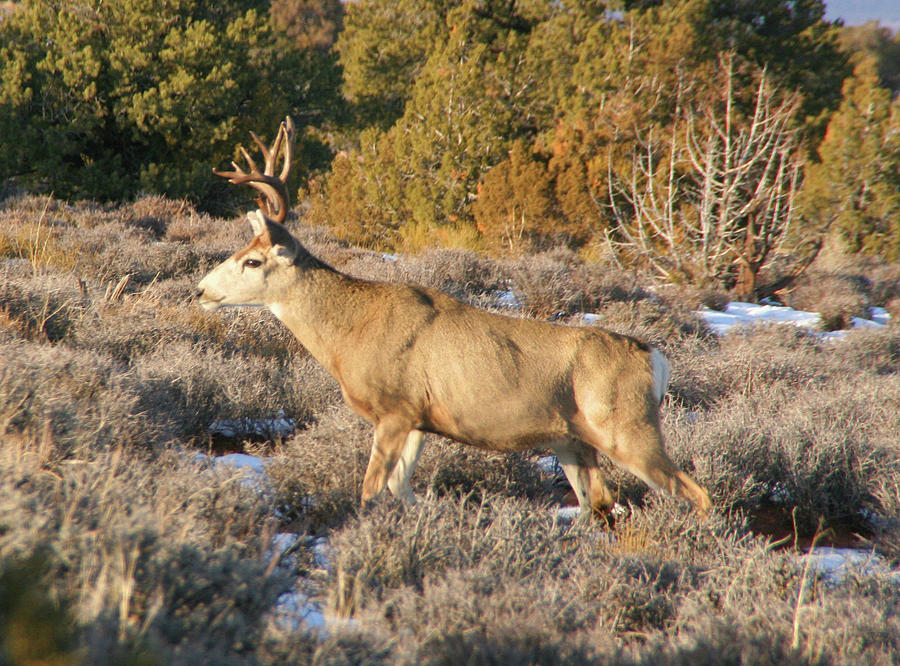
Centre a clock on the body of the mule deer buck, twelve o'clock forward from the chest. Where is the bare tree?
The bare tree is roughly at 4 o'clock from the mule deer buck.

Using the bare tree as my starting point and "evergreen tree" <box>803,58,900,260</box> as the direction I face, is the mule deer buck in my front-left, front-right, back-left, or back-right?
back-right

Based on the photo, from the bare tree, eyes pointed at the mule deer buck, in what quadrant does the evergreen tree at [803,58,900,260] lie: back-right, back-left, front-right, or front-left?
back-left

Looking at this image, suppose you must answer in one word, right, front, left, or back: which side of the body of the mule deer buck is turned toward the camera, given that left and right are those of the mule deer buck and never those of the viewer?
left

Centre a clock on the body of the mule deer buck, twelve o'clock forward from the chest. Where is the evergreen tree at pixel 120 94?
The evergreen tree is roughly at 2 o'clock from the mule deer buck.

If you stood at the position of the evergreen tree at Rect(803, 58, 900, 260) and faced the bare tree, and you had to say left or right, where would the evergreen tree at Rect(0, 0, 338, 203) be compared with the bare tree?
right

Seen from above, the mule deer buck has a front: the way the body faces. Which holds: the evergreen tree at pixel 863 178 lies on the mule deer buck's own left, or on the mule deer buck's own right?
on the mule deer buck's own right
